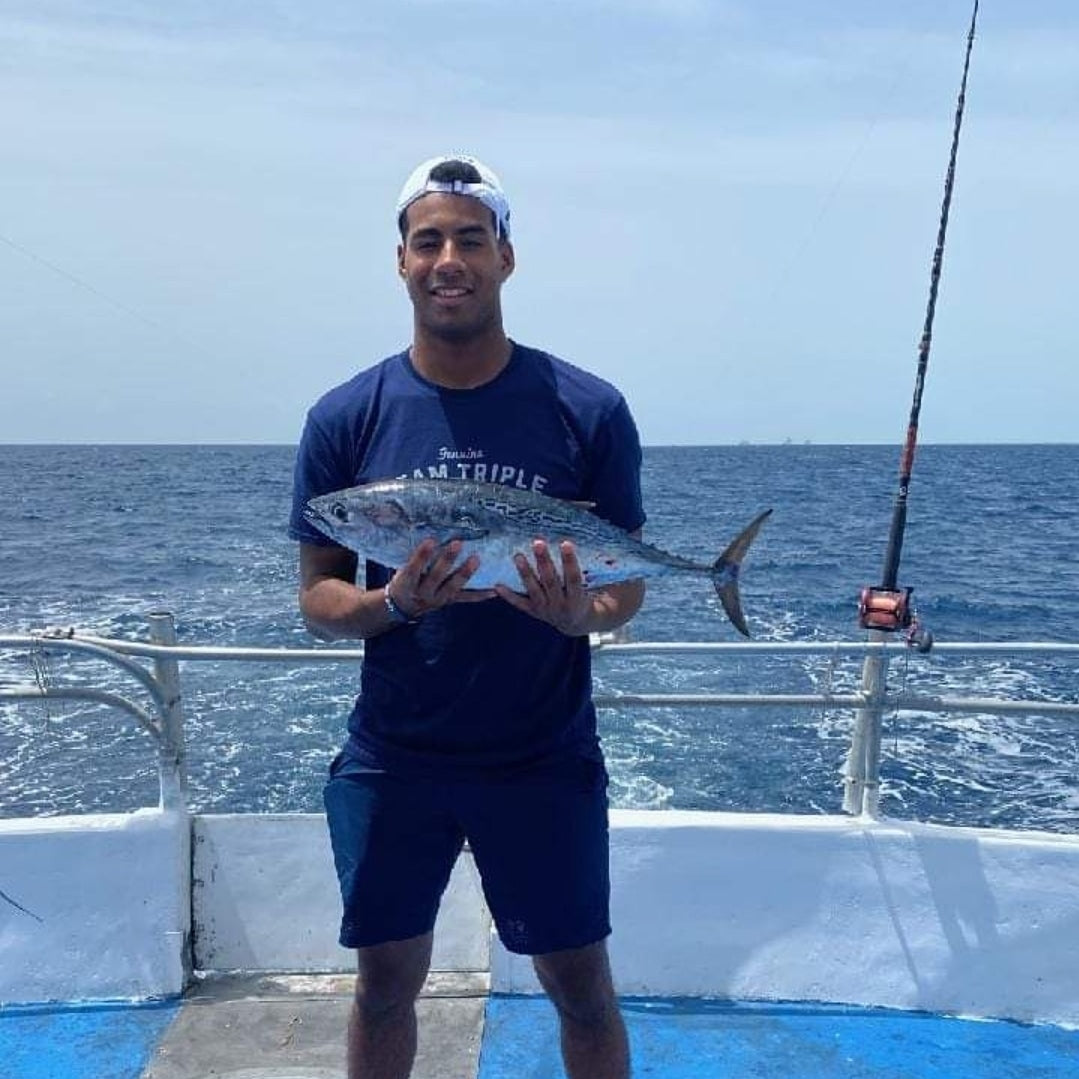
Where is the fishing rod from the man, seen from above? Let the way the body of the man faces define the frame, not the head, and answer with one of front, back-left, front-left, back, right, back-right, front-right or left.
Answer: back-left

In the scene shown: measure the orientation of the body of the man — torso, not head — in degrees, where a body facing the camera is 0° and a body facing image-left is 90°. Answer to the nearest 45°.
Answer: approximately 0°
